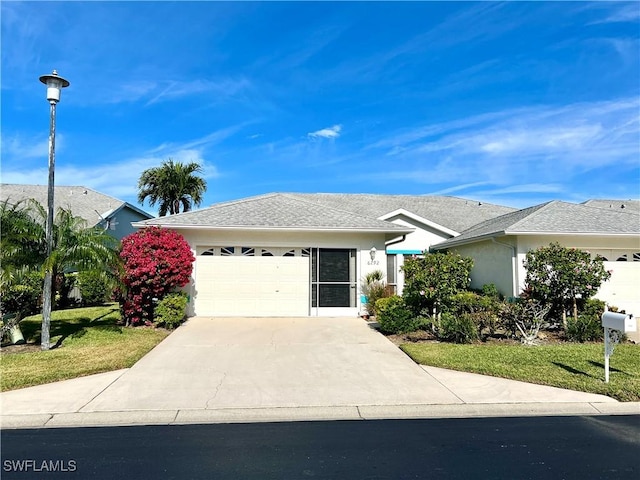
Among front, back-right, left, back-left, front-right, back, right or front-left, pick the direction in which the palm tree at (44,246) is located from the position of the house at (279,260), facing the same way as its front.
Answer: front-right

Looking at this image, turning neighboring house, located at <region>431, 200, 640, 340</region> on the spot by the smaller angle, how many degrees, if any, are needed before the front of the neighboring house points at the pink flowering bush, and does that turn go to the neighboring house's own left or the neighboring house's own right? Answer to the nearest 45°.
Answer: approximately 45° to the neighboring house's own right

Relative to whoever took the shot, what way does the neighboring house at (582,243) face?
facing the viewer

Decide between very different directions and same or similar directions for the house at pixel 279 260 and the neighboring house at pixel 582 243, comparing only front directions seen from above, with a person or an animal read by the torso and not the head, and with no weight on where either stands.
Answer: same or similar directions

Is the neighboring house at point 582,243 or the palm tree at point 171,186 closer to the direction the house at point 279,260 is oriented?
the neighboring house

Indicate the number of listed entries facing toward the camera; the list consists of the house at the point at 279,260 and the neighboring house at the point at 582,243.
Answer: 2

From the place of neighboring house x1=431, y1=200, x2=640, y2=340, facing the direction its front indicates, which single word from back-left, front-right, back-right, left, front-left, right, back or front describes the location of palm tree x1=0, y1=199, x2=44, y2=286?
front-right

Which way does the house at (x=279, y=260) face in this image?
toward the camera

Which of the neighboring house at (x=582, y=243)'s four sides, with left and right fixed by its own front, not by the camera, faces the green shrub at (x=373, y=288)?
right

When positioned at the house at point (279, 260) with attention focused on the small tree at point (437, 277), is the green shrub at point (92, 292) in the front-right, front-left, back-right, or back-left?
back-right

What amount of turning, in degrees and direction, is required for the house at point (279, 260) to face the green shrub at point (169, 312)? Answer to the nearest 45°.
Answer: approximately 45° to its right

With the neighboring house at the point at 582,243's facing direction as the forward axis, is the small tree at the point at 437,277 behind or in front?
in front
